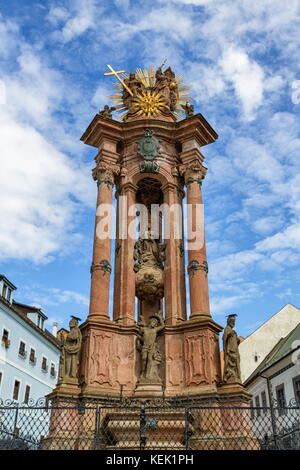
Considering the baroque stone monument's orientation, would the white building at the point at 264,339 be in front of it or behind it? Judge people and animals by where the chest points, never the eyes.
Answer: behind

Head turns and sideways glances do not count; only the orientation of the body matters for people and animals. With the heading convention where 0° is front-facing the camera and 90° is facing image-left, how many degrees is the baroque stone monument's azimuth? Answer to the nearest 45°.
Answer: approximately 0°

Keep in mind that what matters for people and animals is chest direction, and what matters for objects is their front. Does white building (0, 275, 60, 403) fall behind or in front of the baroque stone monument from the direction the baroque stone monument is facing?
behind

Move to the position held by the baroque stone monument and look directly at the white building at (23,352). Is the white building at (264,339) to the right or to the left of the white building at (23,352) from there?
right
